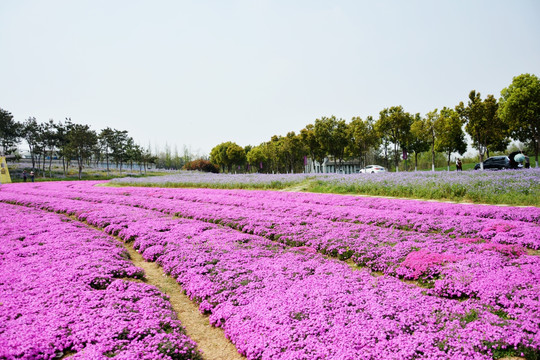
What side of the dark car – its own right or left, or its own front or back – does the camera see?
left

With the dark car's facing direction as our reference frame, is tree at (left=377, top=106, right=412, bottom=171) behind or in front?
in front

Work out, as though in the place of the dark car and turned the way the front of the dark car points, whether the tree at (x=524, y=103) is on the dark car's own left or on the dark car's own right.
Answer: on the dark car's own right
